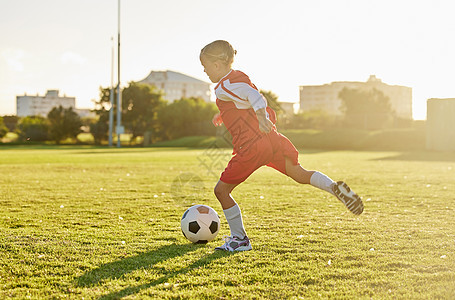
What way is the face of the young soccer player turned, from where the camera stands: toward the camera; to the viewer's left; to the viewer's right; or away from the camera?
to the viewer's left

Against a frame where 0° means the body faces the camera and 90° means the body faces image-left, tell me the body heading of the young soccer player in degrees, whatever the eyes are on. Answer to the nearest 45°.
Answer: approximately 90°

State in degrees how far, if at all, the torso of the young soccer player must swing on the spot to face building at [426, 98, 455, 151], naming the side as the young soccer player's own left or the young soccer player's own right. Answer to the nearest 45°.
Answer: approximately 90° to the young soccer player's own right
